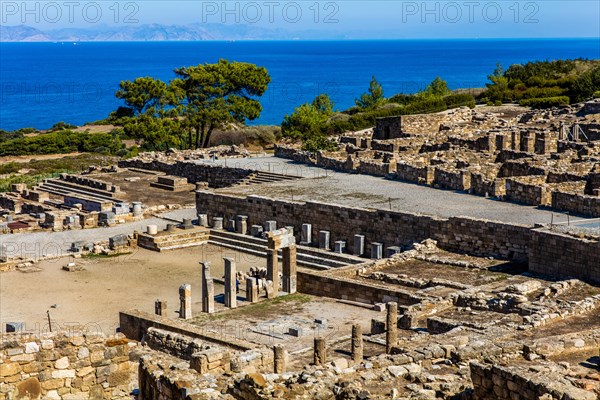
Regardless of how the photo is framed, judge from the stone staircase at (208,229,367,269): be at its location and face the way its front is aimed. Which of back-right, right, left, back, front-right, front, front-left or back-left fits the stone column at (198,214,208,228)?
right

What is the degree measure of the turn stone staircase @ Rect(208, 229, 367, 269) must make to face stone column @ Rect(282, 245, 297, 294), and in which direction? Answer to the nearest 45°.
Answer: approximately 45° to its left

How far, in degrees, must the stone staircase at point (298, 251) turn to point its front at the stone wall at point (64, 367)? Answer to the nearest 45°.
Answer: approximately 45° to its left

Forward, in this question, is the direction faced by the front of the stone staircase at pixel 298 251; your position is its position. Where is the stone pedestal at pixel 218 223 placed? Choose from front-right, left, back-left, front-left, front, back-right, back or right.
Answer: right

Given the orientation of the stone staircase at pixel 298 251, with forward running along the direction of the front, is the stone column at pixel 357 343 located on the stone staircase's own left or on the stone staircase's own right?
on the stone staircase's own left

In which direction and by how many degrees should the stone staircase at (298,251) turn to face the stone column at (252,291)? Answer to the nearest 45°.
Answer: approximately 45° to its left

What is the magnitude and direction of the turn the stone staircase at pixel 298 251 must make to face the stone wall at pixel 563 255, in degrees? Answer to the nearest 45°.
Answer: approximately 90° to its left

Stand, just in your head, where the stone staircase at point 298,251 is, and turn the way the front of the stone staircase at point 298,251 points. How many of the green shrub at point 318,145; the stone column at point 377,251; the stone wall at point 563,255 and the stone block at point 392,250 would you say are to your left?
3

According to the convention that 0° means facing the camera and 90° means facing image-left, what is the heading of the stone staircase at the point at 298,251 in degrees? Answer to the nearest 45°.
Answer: approximately 45°

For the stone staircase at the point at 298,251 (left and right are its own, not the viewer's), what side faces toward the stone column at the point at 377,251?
left

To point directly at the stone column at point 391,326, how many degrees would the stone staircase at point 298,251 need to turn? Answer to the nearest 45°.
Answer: approximately 45° to its left

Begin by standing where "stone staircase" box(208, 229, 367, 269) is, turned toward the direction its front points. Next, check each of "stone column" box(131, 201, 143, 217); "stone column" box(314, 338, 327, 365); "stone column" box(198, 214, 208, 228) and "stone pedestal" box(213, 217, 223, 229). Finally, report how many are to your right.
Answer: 3
